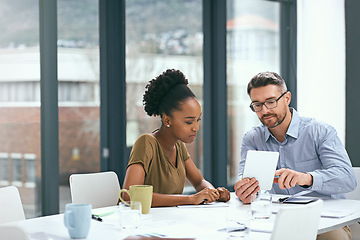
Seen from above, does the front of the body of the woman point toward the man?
no

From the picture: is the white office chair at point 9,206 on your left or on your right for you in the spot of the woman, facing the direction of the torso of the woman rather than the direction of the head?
on your right

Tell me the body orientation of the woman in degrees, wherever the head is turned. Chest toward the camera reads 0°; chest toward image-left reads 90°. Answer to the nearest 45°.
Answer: approximately 315°

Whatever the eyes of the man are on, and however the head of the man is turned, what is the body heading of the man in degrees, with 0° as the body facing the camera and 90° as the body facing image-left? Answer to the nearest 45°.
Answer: approximately 45°

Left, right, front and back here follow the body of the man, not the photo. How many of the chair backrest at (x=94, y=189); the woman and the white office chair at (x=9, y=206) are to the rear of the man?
0

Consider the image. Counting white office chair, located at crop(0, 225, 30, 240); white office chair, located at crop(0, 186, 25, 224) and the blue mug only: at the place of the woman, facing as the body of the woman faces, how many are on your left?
0

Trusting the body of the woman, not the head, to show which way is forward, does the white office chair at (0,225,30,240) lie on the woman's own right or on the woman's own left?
on the woman's own right

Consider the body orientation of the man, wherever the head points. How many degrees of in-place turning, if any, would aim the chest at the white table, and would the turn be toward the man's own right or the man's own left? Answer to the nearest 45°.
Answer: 0° — they already face it

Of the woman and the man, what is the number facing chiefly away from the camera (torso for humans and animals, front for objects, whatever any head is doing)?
0

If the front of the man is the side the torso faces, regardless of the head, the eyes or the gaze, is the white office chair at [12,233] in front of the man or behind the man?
in front

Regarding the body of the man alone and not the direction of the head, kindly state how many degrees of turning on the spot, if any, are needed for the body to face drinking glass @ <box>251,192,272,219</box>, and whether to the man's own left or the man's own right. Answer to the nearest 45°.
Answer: approximately 45° to the man's own left

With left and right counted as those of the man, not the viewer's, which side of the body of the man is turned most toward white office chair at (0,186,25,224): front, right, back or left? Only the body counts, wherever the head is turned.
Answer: front

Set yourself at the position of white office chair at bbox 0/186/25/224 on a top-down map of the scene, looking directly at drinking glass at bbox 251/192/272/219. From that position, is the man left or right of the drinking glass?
left

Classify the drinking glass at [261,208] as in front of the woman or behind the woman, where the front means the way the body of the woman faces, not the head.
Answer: in front
